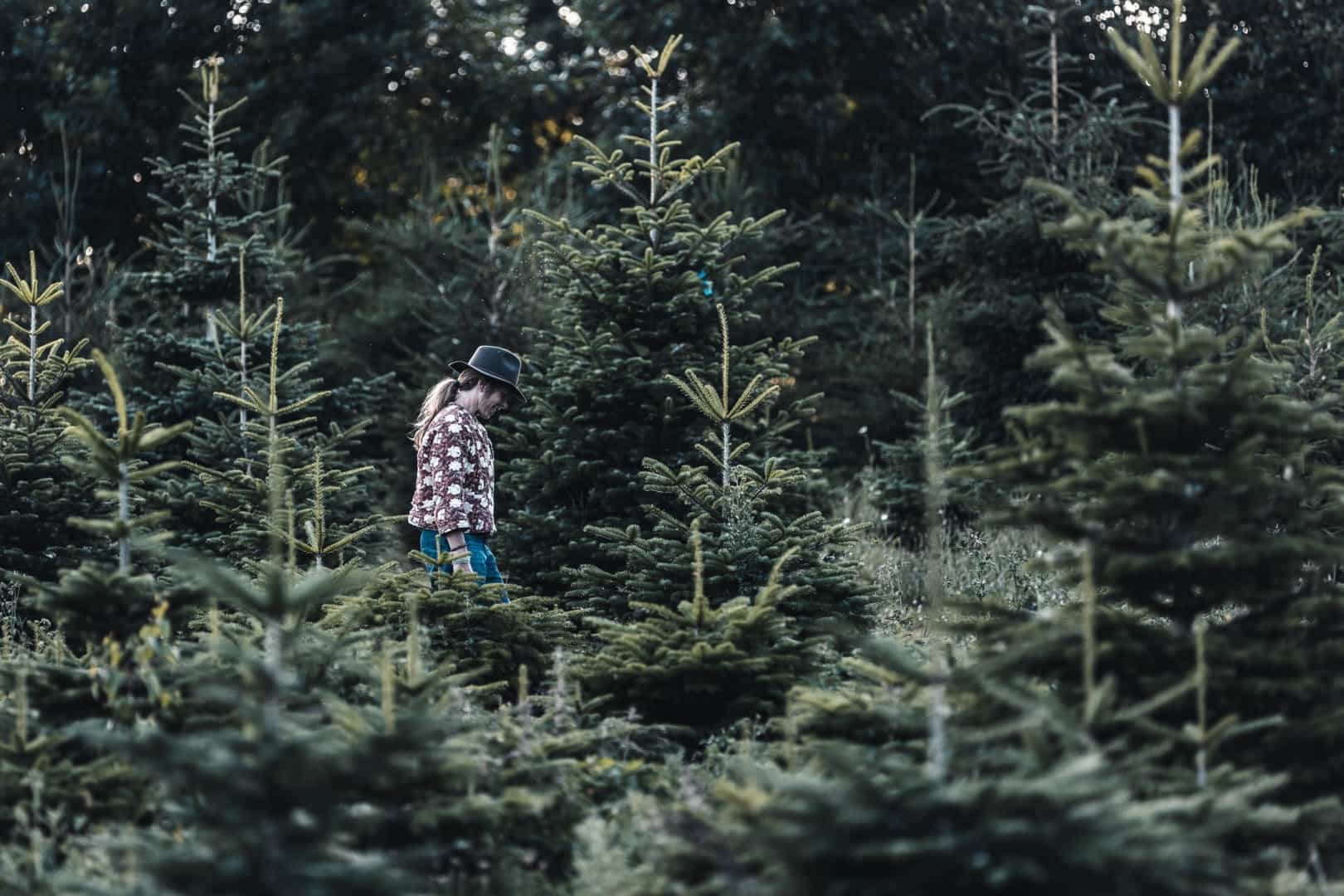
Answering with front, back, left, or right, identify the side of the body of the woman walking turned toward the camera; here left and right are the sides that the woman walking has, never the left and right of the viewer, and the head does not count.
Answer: right

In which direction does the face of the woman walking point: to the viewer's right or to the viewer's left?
to the viewer's right

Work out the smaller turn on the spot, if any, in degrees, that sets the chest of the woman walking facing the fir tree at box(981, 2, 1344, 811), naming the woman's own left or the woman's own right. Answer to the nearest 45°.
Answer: approximately 45° to the woman's own right

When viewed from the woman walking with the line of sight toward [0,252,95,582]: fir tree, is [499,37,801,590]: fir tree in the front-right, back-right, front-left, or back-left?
back-right

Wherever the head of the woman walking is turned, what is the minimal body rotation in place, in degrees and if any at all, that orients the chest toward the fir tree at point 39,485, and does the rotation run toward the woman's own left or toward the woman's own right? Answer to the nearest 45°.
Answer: approximately 135° to the woman's own left

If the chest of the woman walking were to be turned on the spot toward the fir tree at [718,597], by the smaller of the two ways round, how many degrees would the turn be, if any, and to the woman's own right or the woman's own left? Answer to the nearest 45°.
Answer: approximately 45° to the woman's own right
